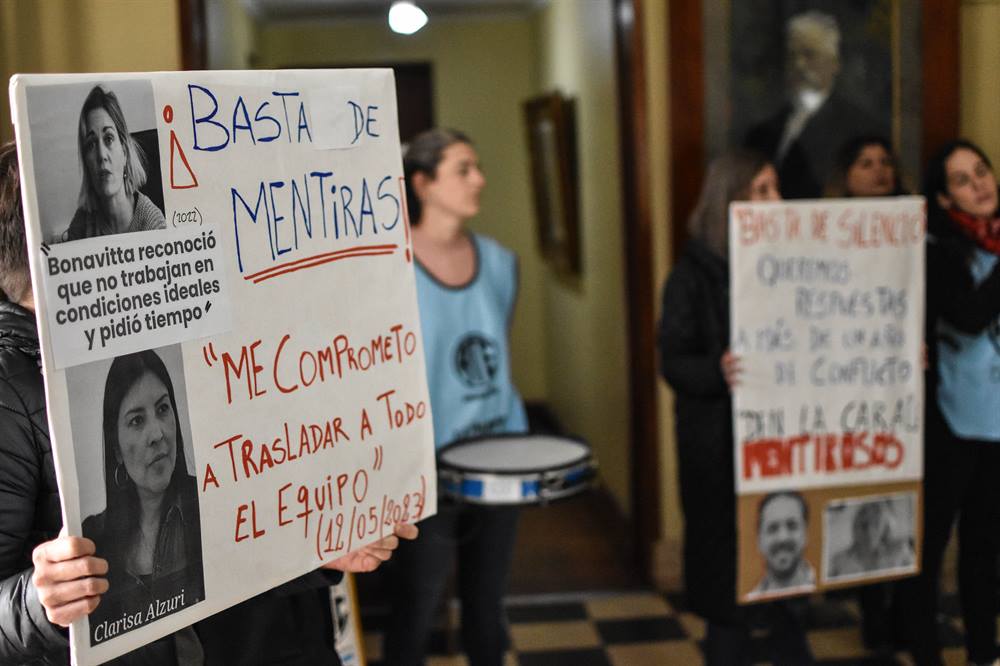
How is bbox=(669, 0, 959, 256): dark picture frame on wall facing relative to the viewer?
toward the camera

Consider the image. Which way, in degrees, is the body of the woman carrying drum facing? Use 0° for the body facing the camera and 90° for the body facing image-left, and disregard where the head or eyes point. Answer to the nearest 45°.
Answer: approximately 315°

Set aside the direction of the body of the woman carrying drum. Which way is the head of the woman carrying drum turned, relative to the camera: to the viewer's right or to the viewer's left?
to the viewer's right

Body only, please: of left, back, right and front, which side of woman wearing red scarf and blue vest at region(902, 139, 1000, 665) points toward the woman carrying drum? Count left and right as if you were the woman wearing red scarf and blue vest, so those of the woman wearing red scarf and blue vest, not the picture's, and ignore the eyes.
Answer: right

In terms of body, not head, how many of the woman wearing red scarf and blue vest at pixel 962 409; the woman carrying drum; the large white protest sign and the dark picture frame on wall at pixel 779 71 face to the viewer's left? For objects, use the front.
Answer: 0

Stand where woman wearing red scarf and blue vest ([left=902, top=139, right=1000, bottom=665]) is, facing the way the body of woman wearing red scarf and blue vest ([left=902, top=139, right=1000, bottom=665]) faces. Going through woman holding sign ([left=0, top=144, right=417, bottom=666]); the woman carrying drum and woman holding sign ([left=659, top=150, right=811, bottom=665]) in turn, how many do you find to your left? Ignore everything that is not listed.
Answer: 0

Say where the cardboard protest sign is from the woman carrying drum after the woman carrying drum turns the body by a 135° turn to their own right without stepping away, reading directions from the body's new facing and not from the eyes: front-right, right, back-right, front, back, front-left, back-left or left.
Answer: back

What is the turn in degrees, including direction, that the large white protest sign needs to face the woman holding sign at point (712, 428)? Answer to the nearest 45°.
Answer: approximately 90° to its left

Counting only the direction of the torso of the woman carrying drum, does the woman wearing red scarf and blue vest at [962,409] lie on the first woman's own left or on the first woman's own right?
on the first woman's own left

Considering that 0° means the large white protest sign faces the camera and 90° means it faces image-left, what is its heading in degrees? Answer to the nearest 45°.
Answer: approximately 315°

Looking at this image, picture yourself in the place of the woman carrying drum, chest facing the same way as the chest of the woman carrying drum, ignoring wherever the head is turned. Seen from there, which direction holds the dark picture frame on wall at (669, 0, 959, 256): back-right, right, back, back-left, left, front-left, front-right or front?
left

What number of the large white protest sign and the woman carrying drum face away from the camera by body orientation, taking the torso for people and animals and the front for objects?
0
